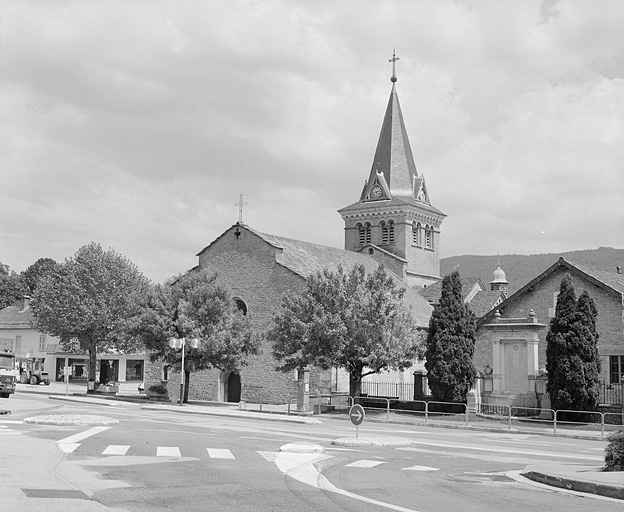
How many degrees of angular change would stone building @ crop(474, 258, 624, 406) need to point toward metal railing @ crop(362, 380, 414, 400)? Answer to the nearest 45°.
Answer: approximately 135° to its right

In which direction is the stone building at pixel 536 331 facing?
toward the camera

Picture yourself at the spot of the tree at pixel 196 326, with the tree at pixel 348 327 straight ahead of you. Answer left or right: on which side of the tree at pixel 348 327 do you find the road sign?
right

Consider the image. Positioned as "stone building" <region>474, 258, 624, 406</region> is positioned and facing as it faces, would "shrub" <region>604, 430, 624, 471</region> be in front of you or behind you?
in front

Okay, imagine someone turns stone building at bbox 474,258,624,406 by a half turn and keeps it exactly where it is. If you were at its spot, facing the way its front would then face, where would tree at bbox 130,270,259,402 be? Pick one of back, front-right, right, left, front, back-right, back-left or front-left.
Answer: left

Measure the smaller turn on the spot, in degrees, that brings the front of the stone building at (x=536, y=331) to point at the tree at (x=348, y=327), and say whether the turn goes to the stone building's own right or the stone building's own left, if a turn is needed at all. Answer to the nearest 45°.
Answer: approximately 90° to the stone building's own right

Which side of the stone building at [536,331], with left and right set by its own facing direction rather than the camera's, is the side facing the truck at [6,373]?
right

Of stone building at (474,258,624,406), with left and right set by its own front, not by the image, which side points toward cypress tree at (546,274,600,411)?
front

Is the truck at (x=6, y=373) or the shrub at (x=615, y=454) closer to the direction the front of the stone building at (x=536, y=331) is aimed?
the shrub

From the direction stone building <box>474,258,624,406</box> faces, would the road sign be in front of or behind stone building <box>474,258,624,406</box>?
in front

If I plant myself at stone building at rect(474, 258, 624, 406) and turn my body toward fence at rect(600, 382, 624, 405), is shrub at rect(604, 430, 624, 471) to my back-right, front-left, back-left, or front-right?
front-right
